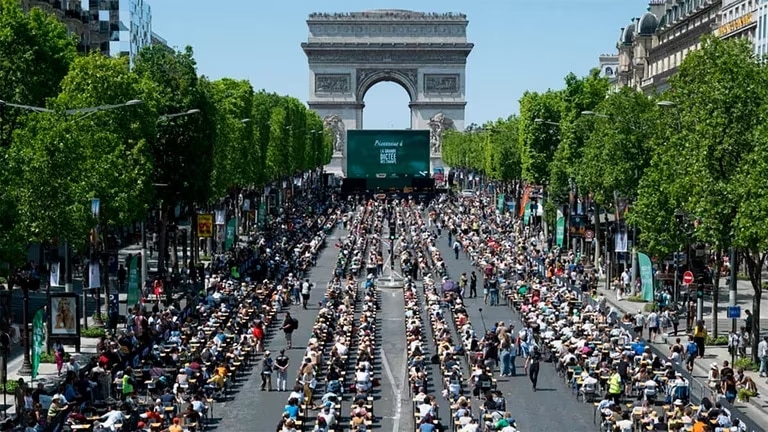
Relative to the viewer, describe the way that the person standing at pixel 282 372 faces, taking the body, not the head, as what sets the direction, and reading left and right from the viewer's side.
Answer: facing away from the viewer

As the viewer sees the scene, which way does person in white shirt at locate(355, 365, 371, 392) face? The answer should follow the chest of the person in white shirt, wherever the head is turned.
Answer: away from the camera

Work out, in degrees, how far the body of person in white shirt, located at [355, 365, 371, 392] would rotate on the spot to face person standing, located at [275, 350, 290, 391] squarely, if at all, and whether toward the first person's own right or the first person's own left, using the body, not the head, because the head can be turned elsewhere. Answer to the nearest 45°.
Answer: approximately 45° to the first person's own left

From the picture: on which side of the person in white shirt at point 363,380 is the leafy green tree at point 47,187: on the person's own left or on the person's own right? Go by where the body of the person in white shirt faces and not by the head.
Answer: on the person's own left
